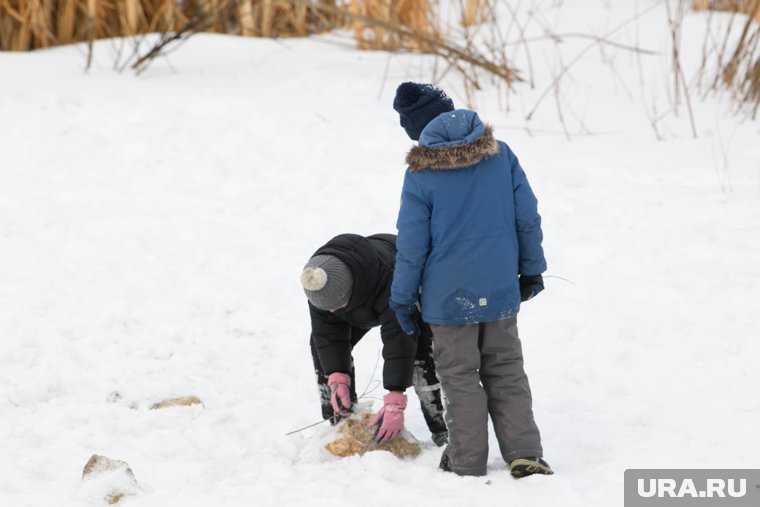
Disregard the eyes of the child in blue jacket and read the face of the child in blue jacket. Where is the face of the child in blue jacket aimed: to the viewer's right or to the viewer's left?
to the viewer's left

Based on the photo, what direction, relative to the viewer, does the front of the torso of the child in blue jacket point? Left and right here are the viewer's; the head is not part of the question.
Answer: facing away from the viewer
